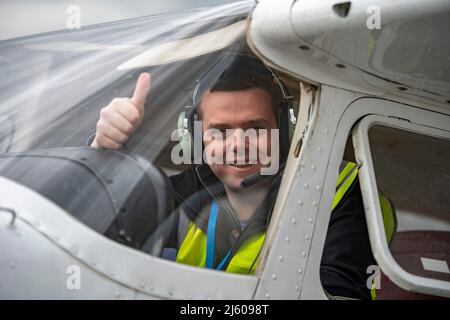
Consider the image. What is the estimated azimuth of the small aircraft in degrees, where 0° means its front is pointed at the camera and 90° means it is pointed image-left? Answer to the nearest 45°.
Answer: approximately 45°
